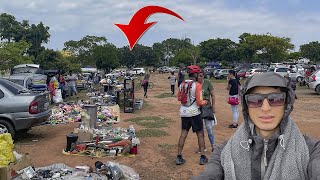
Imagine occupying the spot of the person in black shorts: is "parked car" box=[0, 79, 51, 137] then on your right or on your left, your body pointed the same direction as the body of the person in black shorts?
on your left

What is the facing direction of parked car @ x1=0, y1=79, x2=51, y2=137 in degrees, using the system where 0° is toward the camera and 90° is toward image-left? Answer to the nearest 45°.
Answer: approximately 135°

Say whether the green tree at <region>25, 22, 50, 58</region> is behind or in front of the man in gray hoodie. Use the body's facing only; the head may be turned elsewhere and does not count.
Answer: behind

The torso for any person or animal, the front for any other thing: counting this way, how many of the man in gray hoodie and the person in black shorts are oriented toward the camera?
1

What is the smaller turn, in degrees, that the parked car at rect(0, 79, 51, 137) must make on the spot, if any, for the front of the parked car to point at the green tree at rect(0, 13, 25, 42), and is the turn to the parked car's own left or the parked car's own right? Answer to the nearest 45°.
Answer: approximately 45° to the parked car's own right

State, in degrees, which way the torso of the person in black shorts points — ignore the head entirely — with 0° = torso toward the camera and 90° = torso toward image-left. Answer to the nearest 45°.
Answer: approximately 225°

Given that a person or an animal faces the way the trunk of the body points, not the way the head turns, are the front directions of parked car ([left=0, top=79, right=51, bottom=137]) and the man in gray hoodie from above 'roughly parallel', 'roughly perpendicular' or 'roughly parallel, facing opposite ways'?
roughly perpendicular
